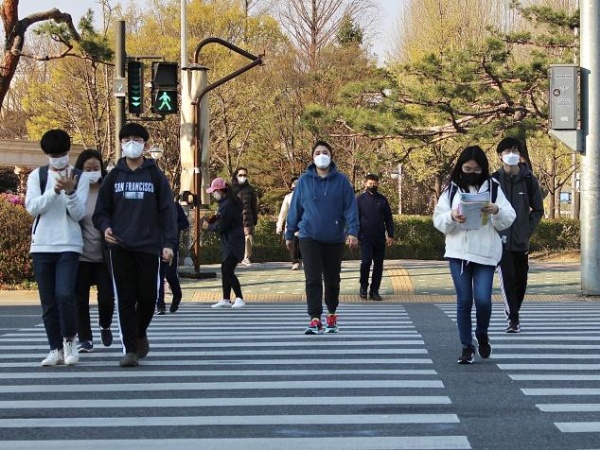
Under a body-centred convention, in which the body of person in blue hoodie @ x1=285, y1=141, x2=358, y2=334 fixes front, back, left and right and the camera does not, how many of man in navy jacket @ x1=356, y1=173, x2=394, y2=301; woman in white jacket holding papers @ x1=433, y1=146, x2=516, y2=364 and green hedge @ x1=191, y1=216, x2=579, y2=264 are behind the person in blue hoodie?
2

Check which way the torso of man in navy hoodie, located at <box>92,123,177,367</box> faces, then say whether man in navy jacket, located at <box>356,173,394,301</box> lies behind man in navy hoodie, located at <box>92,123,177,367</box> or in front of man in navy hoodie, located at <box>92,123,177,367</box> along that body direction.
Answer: behind

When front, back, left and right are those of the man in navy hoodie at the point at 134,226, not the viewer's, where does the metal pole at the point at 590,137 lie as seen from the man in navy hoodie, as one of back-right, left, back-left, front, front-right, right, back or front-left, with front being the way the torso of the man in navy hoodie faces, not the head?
back-left

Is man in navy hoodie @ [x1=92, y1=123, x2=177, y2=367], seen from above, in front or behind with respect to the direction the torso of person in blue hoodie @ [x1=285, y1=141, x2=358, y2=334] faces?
in front

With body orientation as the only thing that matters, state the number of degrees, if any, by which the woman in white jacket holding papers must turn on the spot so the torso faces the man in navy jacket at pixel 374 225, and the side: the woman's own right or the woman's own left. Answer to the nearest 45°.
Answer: approximately 180°

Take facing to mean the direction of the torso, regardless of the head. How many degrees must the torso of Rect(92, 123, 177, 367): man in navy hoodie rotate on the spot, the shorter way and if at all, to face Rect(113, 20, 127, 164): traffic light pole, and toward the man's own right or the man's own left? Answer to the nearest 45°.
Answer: approximately 180°

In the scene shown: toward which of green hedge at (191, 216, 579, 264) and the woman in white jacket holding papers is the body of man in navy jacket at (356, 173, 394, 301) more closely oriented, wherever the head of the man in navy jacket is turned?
the woman in white jacket holding papers

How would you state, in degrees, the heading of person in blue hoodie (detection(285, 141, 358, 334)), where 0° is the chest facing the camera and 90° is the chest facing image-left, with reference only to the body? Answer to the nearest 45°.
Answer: approximately 0°

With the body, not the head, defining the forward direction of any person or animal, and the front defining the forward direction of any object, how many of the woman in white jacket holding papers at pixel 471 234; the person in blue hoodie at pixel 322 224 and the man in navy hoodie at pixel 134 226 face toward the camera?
3

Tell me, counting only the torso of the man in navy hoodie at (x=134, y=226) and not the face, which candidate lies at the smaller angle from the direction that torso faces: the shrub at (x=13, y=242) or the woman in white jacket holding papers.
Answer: the woman in white jacket holding papers

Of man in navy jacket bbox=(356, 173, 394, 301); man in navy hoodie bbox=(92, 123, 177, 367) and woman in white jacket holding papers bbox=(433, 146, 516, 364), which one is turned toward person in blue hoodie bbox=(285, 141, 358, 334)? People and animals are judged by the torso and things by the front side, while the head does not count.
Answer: man in navy jacket bbox=(356, 173, 394, 301)

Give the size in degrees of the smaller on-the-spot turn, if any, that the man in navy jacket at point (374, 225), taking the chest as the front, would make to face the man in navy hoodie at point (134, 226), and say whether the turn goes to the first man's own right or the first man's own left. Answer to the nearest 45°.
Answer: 0° — they already face them

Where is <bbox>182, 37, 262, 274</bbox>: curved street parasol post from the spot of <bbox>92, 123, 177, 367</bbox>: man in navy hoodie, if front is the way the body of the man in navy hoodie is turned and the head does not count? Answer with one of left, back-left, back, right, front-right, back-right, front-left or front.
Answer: back

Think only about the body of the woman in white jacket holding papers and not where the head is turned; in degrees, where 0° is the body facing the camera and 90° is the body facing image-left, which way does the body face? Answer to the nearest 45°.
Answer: approximately 0°
